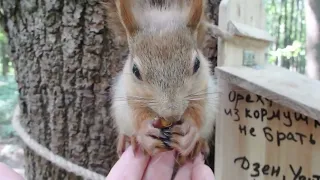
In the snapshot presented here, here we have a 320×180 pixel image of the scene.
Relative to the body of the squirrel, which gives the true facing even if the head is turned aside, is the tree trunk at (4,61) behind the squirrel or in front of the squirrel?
behind

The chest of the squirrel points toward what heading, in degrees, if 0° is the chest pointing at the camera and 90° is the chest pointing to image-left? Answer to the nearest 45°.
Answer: approximately 0°
